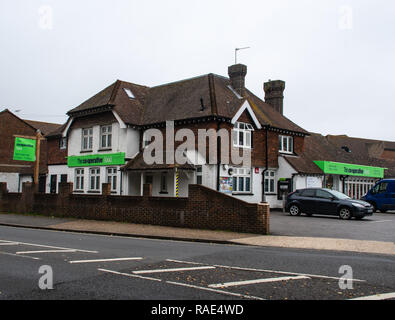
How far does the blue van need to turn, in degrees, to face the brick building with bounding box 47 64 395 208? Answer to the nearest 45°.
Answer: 0° — it already faces it

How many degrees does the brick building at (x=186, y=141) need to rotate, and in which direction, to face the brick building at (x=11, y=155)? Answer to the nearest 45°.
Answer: approximately 90° to its right

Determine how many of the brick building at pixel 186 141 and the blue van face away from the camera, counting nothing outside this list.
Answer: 0

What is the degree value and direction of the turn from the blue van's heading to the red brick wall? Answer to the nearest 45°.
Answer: approximately 45° to its left

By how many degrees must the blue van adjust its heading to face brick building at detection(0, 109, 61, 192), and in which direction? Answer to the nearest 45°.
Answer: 0° — it already faces it

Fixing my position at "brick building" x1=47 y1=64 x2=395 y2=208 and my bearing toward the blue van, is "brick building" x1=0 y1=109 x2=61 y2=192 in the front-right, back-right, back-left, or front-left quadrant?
back-left

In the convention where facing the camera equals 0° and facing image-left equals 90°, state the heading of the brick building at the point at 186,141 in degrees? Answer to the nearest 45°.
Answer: approximately 45°

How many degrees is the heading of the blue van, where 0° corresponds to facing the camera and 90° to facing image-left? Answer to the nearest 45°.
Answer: approximately 90°

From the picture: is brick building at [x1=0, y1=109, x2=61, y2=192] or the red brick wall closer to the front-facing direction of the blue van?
the brick building

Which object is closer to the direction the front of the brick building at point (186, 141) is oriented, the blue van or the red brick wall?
the red brick wall
